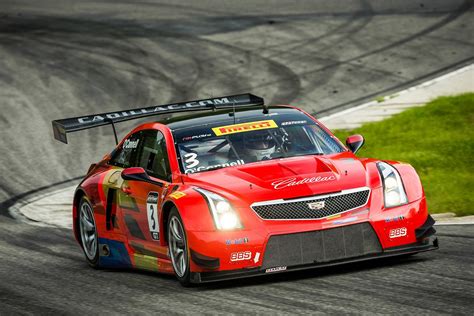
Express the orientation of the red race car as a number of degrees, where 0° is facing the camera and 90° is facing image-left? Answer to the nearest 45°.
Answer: approximately 315°
